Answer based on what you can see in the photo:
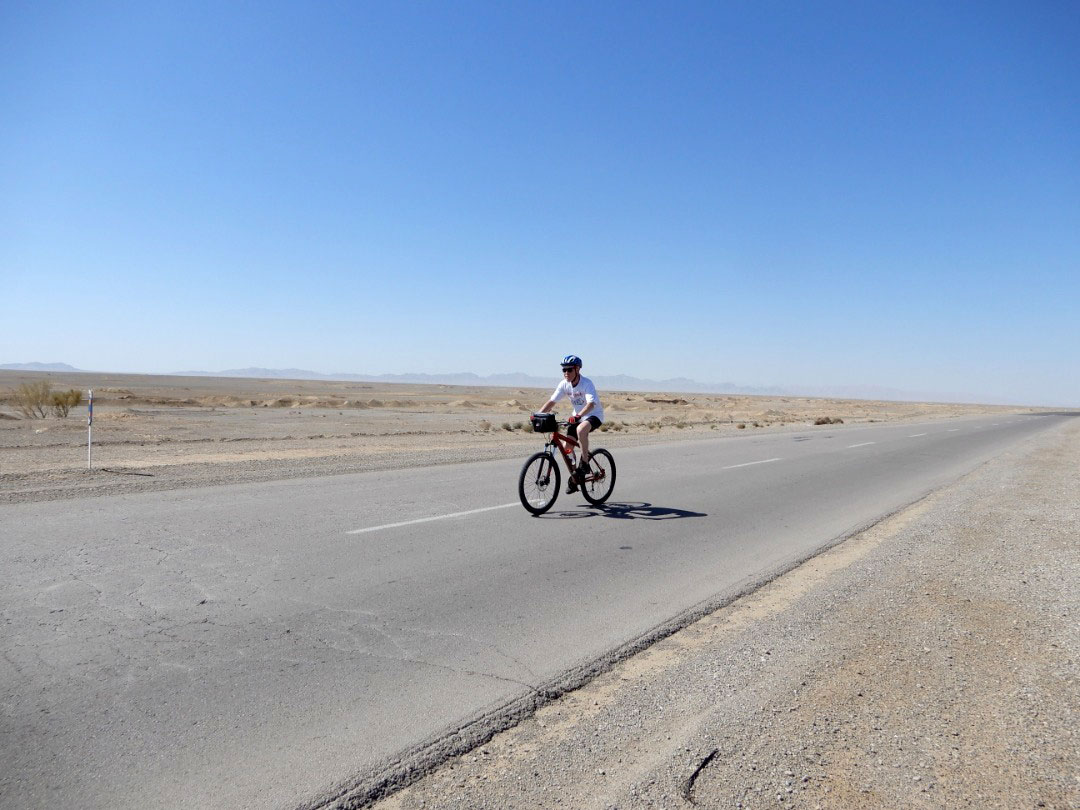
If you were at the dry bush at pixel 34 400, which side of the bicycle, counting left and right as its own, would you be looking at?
right

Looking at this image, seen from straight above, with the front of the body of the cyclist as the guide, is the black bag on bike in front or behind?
in front

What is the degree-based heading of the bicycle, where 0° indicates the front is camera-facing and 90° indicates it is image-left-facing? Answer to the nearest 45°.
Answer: approximately 45°

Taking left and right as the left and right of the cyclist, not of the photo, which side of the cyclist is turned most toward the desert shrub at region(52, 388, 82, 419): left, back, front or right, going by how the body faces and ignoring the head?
right

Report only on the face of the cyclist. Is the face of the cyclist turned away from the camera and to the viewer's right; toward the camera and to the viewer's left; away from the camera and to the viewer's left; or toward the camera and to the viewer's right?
toward the camera and to the viewer's left

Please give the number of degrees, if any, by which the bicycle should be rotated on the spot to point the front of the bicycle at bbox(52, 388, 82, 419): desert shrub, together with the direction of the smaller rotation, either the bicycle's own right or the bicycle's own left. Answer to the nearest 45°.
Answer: approximately 90° to the bicycle's own right

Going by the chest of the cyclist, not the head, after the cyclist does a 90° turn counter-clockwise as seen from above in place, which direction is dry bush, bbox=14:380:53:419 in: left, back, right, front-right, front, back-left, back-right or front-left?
back

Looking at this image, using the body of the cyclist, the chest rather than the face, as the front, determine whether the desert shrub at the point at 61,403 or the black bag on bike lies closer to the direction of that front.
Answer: the black bag on bike
